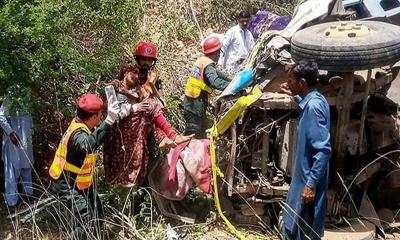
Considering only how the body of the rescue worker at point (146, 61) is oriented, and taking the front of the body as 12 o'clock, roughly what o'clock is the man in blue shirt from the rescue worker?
The man in blue shirt is roughly at 11 o'clock from the rescue worker.

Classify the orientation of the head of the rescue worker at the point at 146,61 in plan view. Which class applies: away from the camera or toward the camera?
toward the camera

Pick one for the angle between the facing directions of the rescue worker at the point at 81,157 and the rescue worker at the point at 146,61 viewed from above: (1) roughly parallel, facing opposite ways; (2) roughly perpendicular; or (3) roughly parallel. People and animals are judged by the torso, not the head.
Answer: roughly perpendicular

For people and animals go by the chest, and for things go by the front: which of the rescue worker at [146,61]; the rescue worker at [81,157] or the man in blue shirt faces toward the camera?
the rescue worker at [146,61]

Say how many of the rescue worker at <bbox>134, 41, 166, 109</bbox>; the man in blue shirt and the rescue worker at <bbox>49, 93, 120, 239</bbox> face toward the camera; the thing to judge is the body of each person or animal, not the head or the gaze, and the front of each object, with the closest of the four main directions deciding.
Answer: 1

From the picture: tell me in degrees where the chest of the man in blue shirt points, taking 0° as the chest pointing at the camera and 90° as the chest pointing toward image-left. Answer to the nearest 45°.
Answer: approximately 90°

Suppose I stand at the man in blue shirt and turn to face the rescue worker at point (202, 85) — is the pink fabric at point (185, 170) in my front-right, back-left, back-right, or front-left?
front-left

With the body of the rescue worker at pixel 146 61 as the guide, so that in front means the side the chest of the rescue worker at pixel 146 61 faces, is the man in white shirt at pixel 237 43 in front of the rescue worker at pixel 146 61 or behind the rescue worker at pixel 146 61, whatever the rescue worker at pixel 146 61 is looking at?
behind

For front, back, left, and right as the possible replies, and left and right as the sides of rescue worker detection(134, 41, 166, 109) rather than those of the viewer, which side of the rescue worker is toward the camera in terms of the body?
front

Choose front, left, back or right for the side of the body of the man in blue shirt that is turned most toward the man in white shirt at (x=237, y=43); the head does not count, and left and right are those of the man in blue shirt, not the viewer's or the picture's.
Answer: right

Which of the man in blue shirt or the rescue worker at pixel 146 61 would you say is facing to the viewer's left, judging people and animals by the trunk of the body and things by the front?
the man in blue shirt

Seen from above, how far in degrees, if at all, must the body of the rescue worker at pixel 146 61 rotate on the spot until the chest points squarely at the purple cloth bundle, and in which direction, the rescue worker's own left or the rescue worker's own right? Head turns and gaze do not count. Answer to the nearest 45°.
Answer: approximately 135° to the rescue worker's own left

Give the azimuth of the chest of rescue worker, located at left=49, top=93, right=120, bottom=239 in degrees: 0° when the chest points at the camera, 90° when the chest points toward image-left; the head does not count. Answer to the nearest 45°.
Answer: approximately 270°

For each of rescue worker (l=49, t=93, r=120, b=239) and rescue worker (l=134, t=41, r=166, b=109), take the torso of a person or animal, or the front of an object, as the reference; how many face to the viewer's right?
1

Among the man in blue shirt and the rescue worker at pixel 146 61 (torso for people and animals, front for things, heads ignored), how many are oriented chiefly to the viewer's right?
0

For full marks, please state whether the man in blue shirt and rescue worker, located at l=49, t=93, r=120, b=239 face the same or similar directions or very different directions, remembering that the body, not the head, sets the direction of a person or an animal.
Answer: very different directions
